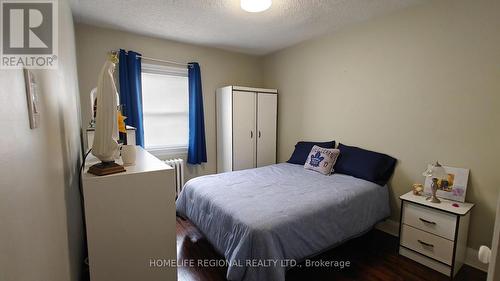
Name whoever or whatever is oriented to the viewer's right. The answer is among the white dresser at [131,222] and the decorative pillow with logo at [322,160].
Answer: the white dresser

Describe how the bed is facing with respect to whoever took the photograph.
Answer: facing the viewer and to the left of the viewer

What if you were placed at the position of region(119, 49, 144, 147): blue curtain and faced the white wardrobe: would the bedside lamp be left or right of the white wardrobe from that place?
right

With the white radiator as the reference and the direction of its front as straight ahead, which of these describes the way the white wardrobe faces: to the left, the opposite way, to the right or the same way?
the same way

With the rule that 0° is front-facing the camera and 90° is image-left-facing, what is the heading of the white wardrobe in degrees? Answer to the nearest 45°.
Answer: approximately 315°

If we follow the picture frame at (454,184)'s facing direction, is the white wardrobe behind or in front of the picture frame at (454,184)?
in front

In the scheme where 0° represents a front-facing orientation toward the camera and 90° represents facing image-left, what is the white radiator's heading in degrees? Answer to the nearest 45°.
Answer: approximately 315°

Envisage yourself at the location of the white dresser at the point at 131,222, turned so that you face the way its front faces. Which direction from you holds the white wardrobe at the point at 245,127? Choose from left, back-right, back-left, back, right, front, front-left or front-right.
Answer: front-left

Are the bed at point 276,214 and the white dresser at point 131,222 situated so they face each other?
yes

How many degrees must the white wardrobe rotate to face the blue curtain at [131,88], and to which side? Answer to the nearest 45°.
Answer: approximately 135° to its right

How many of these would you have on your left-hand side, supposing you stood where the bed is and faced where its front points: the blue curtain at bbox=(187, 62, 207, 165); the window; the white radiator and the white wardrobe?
0

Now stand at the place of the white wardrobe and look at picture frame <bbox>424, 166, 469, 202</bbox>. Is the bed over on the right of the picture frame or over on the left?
right

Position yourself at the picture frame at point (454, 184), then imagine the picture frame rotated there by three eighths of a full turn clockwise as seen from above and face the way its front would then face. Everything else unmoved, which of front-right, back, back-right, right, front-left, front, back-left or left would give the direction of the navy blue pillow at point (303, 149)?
left

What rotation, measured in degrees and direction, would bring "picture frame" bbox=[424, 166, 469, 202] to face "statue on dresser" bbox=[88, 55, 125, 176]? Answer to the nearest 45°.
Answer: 0° — it already faces it

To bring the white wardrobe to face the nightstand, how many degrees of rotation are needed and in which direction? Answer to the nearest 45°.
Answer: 0° — it already faces it

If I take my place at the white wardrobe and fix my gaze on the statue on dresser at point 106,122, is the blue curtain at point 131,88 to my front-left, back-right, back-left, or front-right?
front-right

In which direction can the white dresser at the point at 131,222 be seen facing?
to the viewer's right
